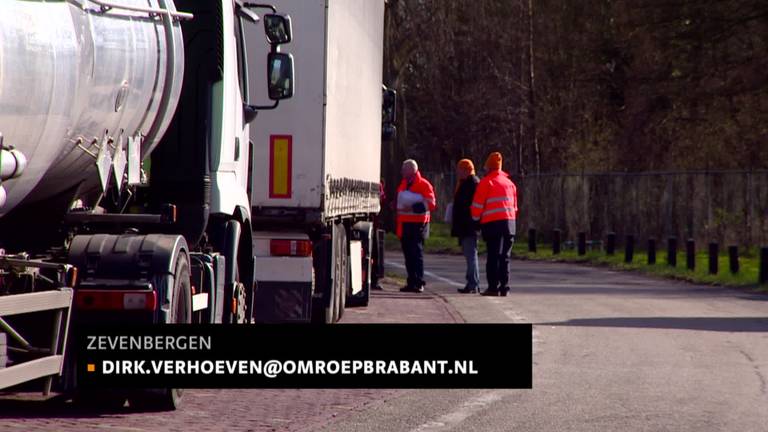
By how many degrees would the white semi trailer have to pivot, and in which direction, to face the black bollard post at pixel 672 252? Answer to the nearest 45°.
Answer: approximately 45° to its right

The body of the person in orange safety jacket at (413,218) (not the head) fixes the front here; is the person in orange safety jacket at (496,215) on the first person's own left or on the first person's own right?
on the first person's own left

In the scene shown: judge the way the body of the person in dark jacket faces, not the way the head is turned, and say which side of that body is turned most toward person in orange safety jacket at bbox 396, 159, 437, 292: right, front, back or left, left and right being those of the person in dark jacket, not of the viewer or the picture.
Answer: front

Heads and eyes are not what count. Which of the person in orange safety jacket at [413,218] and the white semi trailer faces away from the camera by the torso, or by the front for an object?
the white semi trailer

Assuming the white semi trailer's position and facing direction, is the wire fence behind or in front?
in front

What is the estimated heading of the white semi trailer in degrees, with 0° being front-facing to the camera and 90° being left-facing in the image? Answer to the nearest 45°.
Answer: approximately 180°

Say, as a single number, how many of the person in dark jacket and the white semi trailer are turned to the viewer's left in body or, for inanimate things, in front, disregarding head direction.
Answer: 1
